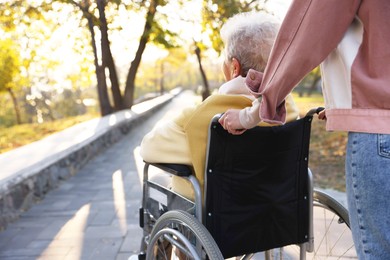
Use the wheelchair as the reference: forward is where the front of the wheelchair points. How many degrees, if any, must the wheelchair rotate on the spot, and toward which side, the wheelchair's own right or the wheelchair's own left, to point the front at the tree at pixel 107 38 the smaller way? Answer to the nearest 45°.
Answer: approximately 45° to the wheelchair's own right

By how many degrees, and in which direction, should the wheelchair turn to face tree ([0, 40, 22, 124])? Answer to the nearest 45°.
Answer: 0° — it already faces it

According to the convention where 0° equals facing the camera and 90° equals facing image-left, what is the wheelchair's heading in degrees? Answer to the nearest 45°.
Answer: approximately 135°

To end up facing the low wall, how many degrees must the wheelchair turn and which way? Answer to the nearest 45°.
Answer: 0° — it already faces it
